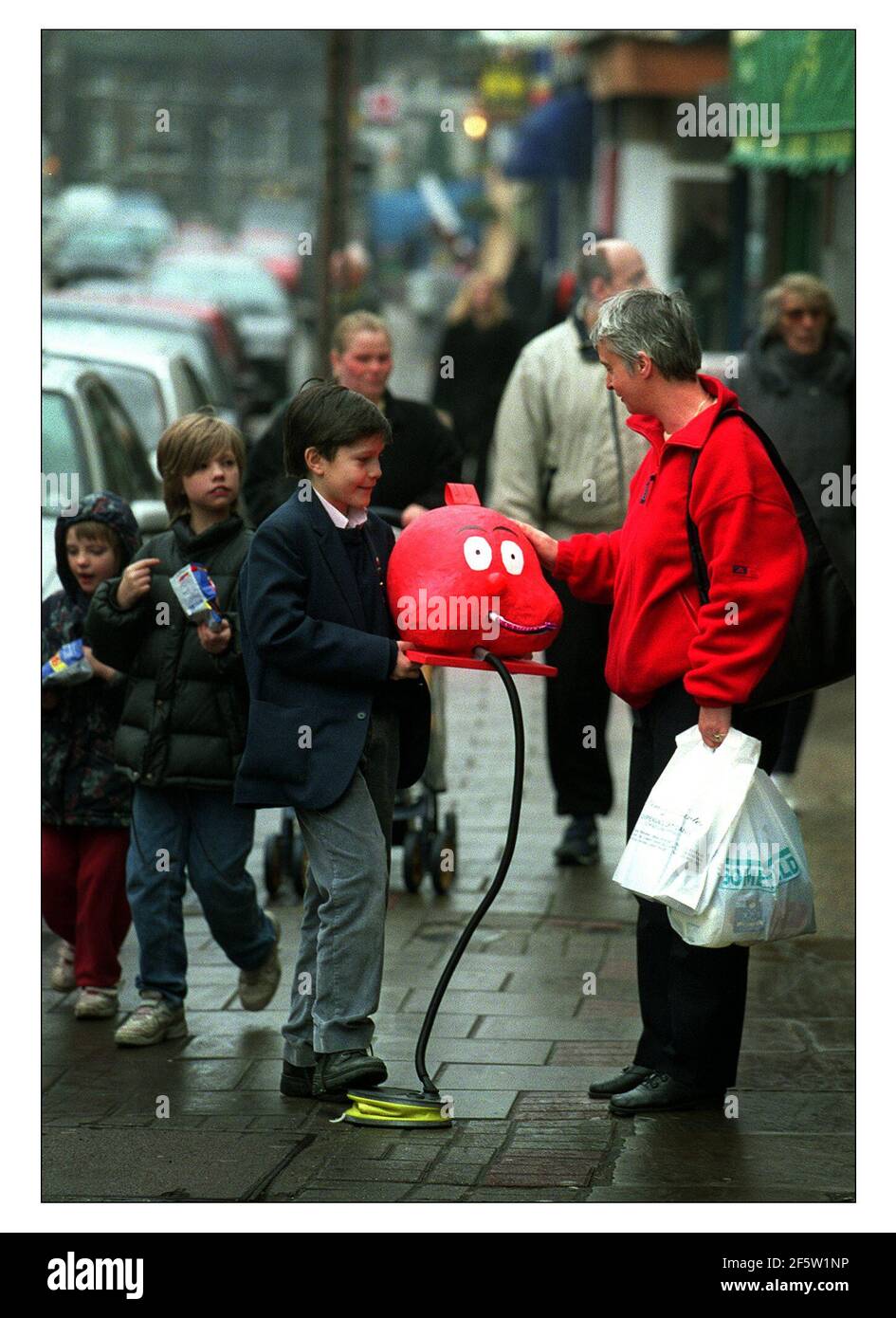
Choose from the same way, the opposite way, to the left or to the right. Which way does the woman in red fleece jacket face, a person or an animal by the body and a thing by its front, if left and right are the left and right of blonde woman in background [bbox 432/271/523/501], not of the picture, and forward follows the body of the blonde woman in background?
to the right

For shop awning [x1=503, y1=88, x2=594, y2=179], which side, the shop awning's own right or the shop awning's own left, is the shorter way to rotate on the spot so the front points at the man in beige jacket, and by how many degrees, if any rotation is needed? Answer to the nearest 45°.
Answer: approximately 90° to the shop awning's own left

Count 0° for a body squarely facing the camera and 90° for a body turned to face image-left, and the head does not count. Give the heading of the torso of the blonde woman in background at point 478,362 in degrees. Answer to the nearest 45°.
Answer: approximately 0°

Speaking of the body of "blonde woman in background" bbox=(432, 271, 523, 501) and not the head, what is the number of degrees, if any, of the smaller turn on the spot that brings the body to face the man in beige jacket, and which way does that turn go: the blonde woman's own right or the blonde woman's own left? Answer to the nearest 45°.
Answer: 0° — they already face them

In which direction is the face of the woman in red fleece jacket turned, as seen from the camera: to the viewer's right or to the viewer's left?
to the viewer's left

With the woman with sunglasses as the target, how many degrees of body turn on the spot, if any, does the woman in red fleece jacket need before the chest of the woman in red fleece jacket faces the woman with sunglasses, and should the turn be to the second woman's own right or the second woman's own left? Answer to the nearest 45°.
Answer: approximately 90° to the second woman's own right

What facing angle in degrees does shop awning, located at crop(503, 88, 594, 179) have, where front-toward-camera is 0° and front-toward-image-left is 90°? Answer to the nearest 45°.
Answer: approximately 90°

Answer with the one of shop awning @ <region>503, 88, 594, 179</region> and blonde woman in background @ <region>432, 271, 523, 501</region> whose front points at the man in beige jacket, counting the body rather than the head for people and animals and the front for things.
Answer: the blonde woman in background

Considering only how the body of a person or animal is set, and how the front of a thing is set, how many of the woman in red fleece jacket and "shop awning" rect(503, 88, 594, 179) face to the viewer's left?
2

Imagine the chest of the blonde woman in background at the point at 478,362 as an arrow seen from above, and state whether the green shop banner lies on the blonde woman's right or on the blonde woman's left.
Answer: on the blonde woman's left

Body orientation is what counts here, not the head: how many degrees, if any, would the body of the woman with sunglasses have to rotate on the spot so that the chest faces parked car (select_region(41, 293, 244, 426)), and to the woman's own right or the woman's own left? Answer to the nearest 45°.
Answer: approximately 135° to the woman's own right

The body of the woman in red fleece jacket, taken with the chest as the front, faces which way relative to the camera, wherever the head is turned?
to the viewer's left
